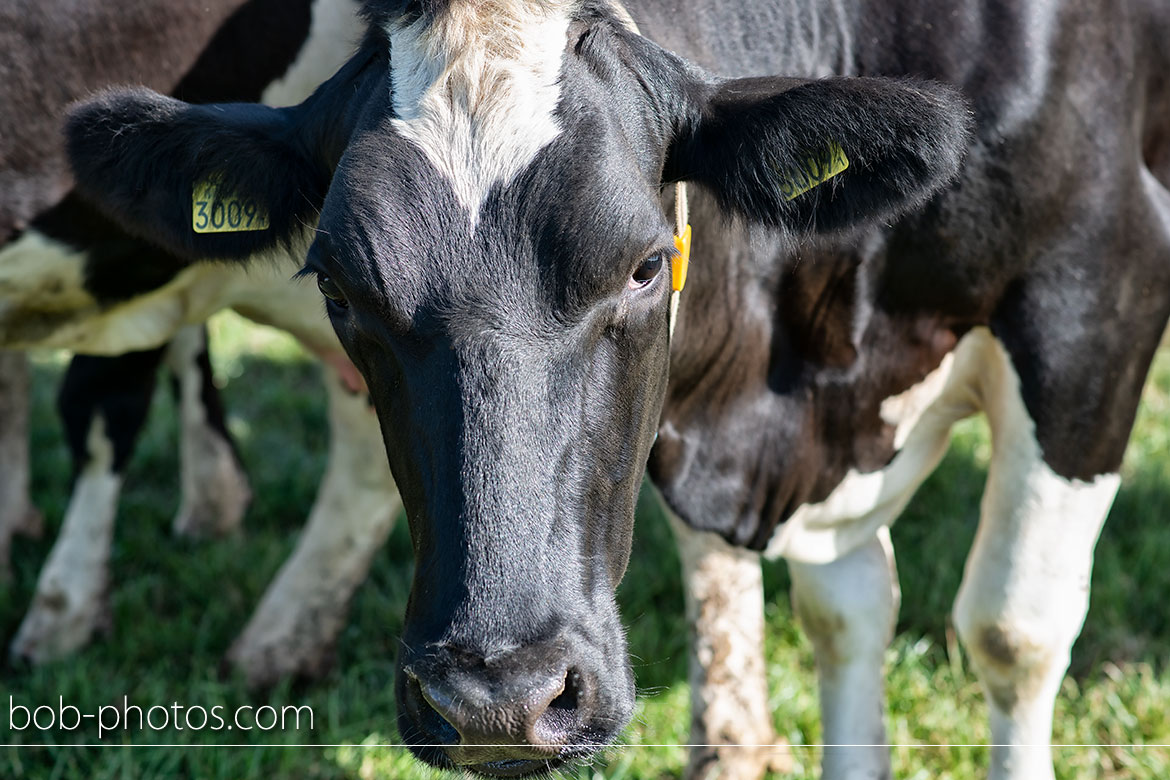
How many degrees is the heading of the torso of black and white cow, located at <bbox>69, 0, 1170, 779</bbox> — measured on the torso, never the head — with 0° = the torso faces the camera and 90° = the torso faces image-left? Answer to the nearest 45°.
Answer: approximately 45°

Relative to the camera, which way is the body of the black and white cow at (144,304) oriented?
to the viewer's left

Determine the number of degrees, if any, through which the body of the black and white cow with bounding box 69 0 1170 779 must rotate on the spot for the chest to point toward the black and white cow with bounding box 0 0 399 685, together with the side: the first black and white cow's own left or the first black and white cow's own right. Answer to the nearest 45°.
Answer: approximately 90° to the first black and white cow's own right

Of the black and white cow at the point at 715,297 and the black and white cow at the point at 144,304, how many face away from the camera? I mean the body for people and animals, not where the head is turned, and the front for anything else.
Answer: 0

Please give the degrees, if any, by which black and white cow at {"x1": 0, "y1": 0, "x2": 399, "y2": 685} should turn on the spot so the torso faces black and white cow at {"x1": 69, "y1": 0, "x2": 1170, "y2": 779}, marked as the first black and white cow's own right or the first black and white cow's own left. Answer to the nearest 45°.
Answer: approximately 135° to the first black and white cow's own left
